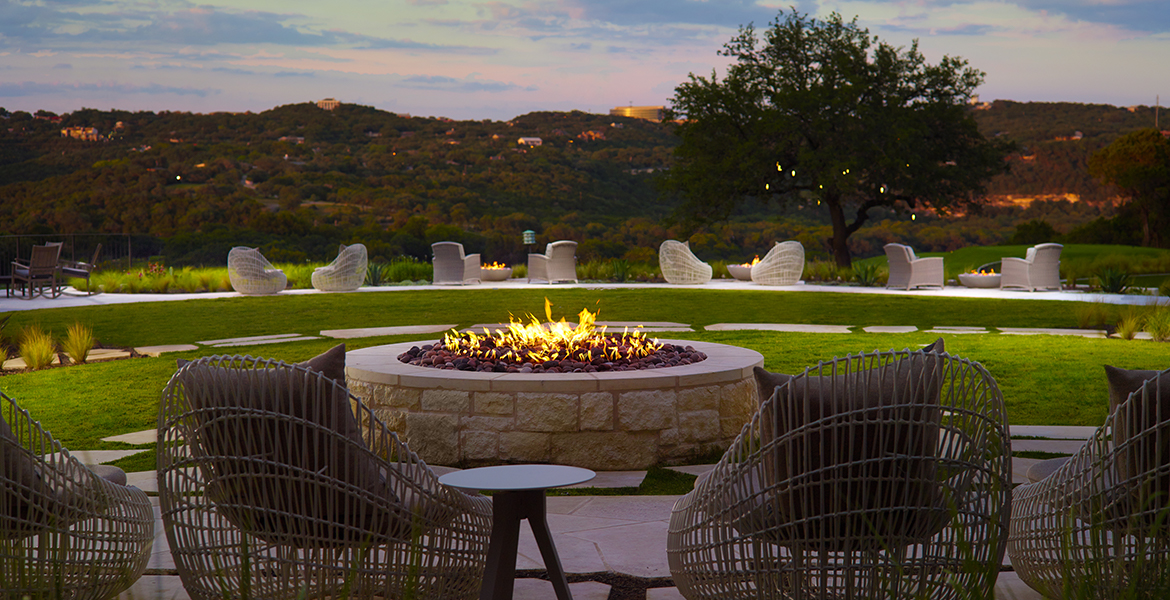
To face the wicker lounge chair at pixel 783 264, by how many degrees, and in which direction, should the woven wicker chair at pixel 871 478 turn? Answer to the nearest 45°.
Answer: approximately 45° to its right

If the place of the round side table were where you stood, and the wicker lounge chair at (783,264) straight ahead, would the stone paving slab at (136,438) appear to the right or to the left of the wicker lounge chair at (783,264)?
left

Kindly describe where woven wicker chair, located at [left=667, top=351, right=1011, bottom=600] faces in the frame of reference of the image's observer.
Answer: facing away from the viewer and to the left of the viewer

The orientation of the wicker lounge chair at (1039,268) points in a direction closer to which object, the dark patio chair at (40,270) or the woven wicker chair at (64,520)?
the dark patio chair

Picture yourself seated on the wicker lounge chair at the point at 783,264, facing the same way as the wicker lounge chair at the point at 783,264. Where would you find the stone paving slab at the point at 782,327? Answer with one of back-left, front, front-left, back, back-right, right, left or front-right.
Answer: back-left

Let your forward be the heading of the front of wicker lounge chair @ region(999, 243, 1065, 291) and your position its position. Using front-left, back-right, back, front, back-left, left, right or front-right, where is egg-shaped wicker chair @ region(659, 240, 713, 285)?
front-left

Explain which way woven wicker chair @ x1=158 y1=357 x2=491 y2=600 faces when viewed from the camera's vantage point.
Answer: facing away from the viewer and to the right of the viewer

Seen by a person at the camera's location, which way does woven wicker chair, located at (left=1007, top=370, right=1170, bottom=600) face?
facing away from the viewer and to the left of the viewer

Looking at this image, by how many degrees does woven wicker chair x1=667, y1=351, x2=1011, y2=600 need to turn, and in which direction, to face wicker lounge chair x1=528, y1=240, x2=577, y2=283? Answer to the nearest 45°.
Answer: approximately 45° to its right

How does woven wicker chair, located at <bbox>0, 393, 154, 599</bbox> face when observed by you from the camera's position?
facing away from the viewer and to the right of the viewer

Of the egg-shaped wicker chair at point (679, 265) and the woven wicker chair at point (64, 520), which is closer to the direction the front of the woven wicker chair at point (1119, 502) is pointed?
the egg-shaped wicker chair

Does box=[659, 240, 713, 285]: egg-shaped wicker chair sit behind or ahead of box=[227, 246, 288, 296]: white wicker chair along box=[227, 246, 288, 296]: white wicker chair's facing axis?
ahead
